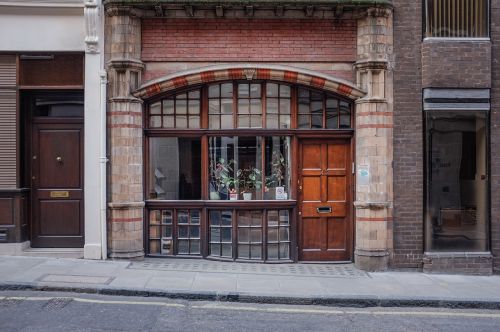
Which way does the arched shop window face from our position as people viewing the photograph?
facing the viewer

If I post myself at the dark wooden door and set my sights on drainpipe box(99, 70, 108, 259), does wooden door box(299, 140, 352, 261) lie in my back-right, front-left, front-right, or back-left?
front-left

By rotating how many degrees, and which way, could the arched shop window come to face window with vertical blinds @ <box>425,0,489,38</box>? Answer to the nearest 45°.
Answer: approximately 90° to its left

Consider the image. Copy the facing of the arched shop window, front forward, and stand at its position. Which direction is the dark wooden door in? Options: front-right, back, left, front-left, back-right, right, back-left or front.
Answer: right

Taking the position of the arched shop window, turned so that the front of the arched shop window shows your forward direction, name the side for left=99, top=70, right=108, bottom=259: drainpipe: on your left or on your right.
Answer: on your right

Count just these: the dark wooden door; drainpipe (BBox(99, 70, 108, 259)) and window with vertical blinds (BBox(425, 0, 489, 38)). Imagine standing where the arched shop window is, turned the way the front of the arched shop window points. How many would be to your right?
2

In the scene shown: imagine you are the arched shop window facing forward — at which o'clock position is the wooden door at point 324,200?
The wooden door is roughly at 9 o'clock from the arched shop window.
